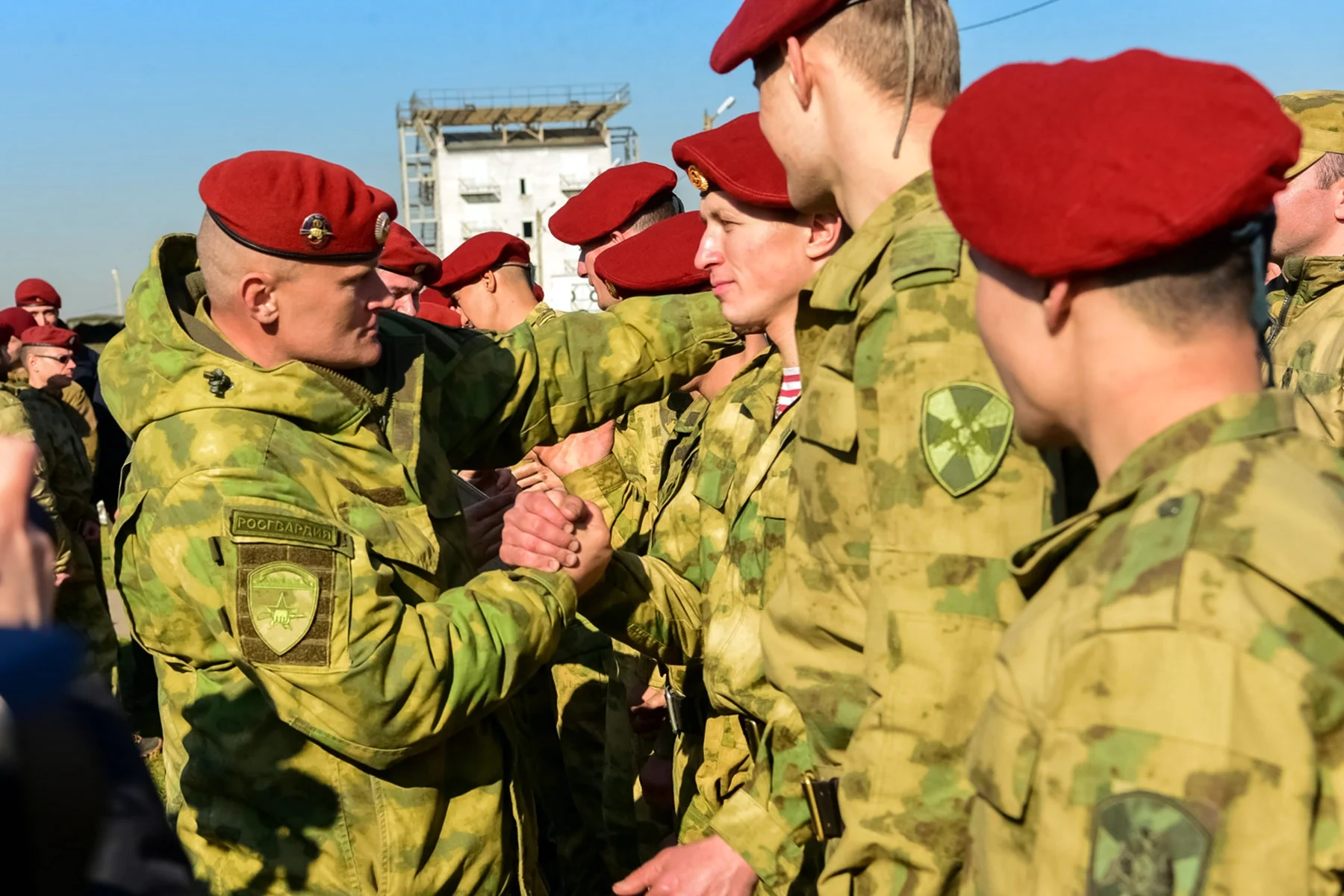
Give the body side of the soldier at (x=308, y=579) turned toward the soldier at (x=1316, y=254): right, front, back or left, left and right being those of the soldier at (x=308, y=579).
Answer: front

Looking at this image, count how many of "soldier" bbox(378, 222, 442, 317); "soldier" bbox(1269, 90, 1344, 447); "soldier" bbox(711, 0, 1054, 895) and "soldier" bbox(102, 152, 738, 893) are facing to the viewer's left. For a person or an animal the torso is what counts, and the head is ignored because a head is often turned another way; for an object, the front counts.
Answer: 2

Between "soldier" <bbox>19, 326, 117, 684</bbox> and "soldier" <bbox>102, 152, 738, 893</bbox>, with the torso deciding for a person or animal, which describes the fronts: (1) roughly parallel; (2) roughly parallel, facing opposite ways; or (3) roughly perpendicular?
roughly parallel

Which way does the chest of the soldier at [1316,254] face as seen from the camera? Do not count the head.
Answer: to the viewer's left

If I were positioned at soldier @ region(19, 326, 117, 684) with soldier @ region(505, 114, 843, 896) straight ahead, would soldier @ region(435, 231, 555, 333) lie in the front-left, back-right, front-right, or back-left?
front-left

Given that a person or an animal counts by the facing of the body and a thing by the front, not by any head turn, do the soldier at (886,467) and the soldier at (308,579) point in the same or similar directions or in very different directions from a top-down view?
very different directions

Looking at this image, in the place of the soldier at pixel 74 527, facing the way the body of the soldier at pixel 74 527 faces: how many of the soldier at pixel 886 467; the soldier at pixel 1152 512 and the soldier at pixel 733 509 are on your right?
3

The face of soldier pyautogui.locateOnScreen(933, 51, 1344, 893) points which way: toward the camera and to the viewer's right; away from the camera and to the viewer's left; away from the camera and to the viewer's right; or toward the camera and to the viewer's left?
away from the camera and to the viewer's left

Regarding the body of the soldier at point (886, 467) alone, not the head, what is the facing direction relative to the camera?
to the viewer's left

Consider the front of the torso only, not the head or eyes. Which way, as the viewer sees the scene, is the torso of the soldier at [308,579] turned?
to the viewer's right

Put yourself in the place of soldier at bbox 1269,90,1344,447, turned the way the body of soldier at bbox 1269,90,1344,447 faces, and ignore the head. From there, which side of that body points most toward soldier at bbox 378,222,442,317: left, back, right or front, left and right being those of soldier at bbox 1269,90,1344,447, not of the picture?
front

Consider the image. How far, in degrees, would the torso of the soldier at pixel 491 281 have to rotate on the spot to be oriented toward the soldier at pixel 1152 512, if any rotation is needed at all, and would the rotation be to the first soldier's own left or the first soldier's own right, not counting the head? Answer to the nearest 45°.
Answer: approximately 135° to the first soldier's own left

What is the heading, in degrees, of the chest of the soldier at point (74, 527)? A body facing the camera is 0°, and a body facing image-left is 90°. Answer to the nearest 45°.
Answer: approximately 270°

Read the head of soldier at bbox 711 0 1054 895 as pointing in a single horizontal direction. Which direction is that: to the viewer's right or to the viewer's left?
to the viewer's left

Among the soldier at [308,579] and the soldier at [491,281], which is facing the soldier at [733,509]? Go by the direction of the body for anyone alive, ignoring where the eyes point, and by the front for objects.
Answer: the soldier at [308,579]

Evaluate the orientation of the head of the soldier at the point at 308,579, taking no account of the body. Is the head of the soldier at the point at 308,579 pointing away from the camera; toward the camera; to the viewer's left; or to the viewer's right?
to the viewer's right

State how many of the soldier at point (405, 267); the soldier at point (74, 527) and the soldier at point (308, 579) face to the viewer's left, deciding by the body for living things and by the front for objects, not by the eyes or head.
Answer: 0
